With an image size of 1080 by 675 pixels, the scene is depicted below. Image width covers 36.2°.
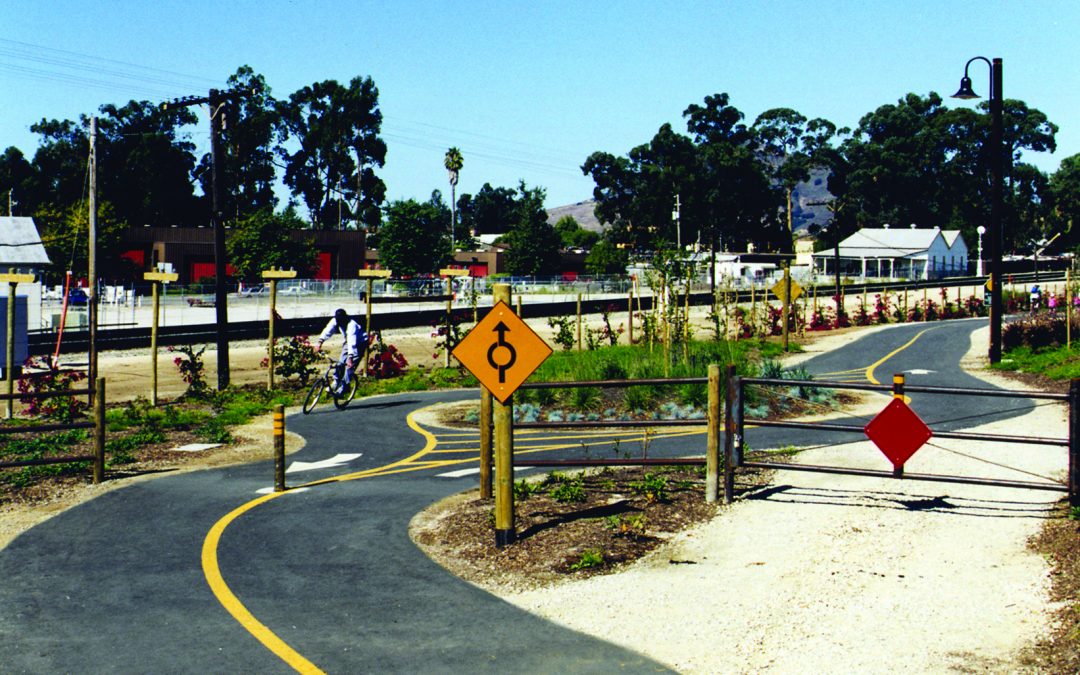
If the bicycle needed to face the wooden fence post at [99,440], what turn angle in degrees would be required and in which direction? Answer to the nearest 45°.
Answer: approximately 45° to its left

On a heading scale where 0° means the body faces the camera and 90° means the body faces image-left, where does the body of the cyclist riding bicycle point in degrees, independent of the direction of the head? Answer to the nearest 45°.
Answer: approximately 45°

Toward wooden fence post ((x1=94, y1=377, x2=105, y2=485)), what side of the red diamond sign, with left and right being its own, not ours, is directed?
right

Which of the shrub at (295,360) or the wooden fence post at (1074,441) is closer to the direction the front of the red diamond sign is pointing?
the wooden fence post

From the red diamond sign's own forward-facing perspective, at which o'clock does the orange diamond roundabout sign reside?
The orange diamond roundabout sign is roughly at 2 o'clock from the red diamond sign.

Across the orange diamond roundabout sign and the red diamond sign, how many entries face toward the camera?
2

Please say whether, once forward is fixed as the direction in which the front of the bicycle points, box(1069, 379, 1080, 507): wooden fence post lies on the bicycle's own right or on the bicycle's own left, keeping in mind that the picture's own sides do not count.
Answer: on the bicycle's own left

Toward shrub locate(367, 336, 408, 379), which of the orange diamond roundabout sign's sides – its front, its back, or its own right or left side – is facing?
back
